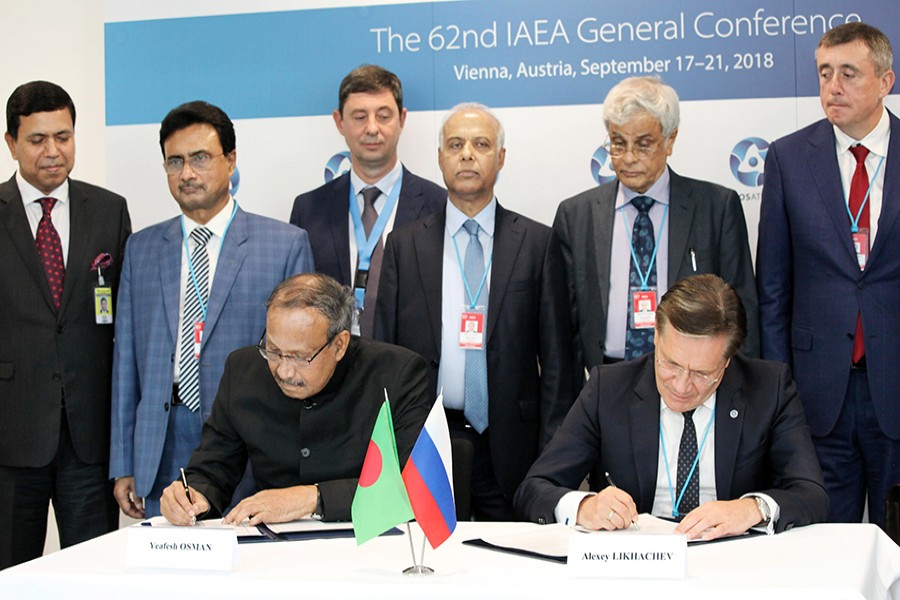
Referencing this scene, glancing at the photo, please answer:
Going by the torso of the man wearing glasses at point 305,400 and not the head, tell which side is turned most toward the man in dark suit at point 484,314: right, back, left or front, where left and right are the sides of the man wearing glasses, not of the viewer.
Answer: back

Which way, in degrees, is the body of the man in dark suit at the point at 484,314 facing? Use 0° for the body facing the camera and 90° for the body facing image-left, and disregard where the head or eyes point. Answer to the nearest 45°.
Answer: approximately 0°

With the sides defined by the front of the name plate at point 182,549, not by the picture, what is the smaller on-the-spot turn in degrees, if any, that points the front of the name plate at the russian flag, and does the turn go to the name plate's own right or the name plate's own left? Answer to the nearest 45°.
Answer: approximately 90° to the name plate's own left

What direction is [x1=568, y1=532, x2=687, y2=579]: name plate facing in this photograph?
toward the camera

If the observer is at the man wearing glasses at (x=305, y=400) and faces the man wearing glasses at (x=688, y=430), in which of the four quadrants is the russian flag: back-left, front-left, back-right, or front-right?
front-right

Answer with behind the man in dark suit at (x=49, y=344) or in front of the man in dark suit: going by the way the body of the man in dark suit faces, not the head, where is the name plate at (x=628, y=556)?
in front

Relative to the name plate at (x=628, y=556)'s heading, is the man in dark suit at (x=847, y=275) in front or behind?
behind

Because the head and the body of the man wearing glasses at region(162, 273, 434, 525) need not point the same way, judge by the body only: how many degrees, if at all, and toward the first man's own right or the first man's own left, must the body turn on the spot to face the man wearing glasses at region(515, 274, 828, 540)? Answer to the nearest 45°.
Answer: approximately 135° to the first man's own left

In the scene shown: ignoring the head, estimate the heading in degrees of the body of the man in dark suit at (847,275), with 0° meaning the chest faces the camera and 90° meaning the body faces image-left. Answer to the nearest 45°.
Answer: approximately 0°

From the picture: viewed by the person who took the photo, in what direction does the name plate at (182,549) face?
facing the viewer

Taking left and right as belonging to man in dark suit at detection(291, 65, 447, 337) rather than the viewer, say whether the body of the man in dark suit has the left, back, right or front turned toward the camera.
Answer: front

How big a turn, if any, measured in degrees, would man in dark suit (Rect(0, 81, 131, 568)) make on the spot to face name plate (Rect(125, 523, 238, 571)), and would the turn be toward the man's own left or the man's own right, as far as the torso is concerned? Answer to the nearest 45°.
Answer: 0° — they already face it

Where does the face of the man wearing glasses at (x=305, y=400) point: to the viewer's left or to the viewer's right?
to the viewer's left
